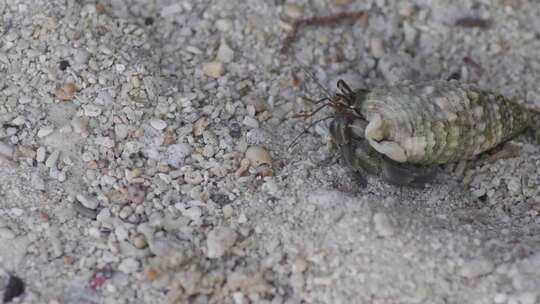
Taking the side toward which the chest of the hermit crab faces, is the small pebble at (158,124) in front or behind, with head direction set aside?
in front

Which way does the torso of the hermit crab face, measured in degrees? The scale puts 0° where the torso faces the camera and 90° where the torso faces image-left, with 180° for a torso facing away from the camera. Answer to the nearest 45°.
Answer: approximately 90°

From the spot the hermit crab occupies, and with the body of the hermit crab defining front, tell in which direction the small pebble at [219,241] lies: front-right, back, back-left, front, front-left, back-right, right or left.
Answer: front-left

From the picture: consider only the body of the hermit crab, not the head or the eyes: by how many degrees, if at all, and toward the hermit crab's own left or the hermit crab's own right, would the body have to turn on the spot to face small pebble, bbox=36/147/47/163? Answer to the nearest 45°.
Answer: approximately 45° to the hermit crab's own left

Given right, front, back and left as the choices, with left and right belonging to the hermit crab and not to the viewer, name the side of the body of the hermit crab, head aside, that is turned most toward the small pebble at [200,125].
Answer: front

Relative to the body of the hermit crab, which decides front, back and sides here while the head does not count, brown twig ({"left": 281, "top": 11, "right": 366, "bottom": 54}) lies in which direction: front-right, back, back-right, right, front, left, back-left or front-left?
front-right

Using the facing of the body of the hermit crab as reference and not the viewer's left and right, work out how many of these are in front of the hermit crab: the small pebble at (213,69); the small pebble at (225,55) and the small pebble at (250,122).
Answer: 3

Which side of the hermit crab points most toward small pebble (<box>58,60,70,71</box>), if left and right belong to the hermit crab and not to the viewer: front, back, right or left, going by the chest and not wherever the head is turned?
front

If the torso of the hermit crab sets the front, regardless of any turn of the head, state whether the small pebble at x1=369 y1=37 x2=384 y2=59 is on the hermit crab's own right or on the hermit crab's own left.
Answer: on the hermit crab's own right

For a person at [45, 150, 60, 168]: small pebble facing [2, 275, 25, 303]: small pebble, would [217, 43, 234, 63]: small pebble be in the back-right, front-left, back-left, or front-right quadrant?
back-left

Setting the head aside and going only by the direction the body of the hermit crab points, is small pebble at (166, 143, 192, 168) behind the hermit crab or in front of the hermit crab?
in front

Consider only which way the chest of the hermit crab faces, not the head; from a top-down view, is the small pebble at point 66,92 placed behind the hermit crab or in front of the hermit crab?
in front
